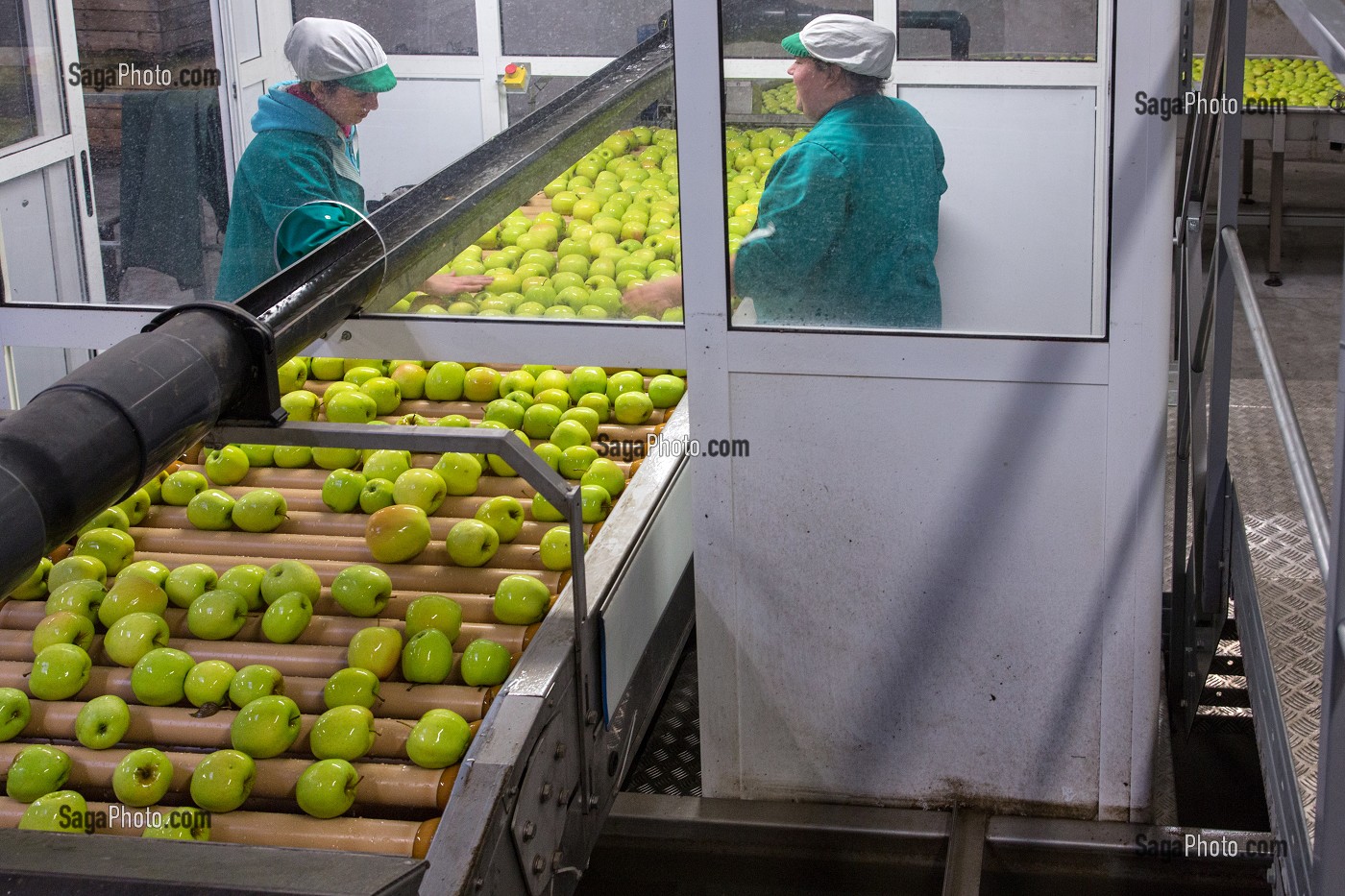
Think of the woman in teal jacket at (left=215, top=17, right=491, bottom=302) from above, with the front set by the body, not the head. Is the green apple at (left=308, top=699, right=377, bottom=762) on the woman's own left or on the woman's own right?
on the woman's own right

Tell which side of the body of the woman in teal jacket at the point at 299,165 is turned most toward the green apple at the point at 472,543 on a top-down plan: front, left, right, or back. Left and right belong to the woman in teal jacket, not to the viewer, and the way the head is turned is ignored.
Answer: right

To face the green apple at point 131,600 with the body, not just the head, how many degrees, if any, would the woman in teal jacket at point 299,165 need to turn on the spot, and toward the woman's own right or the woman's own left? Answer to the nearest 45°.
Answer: approximately 135° to the woman's own right

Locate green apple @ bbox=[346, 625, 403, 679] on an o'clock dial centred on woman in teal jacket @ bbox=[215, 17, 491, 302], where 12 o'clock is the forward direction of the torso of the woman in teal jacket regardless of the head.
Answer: The green apple is roughly at 3 o'clock from the woman in teal jacket.

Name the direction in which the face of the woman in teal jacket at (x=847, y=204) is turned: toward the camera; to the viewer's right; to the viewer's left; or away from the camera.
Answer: to the viewer's left

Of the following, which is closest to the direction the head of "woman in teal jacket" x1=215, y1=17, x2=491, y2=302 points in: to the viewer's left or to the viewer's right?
to the viewer's right

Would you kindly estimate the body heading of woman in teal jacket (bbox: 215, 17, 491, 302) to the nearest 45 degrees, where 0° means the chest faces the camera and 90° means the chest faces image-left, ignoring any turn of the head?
approximately 270°

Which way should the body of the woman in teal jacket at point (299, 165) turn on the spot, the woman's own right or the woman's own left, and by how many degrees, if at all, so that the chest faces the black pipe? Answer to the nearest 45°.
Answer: approximately 90° to the woman's own right
